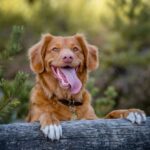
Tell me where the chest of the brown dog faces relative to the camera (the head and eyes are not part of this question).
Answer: toward the camera
